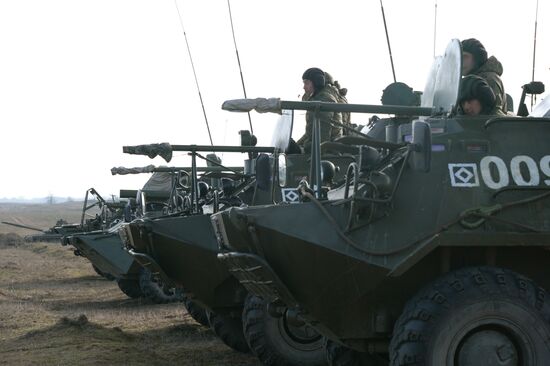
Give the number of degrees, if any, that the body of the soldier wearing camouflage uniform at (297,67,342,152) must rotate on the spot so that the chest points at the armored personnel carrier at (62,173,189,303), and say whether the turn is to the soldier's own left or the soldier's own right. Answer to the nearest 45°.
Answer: approximately 45° to the soldier's own right

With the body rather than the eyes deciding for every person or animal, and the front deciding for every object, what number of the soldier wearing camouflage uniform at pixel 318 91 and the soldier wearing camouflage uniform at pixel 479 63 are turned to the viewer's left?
2

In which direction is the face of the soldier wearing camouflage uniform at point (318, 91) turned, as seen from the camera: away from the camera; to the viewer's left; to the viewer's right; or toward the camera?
to the viewer's left

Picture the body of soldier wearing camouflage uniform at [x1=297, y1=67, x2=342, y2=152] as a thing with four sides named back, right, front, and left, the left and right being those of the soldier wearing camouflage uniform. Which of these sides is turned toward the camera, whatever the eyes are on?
left

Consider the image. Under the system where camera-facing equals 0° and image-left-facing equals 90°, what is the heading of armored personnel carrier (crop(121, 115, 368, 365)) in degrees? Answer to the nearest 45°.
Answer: approximately 90°

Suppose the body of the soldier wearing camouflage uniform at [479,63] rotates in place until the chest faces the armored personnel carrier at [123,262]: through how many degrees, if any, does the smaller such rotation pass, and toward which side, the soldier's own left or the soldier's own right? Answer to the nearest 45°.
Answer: approximately 45° to the soldier's own right

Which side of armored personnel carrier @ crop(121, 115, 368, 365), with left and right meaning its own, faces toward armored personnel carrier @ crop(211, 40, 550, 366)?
left

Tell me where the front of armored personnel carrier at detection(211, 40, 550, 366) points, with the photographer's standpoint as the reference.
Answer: facing to the left of the viewer

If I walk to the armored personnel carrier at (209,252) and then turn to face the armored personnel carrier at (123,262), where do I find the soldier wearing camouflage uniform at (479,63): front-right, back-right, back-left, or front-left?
back-right

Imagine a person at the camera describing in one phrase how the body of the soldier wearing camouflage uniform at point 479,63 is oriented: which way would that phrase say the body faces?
to the viewer's left
